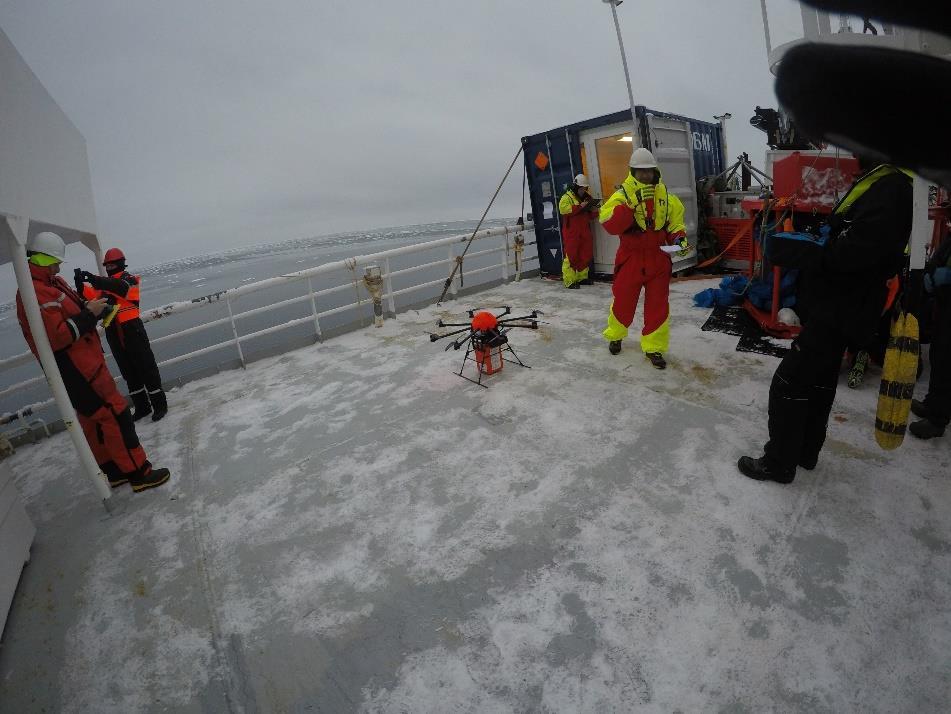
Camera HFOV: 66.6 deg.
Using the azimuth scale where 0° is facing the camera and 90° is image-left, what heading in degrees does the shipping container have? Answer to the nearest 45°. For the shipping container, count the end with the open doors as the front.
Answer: approximately 45°

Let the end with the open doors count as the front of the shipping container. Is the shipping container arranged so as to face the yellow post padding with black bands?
no
